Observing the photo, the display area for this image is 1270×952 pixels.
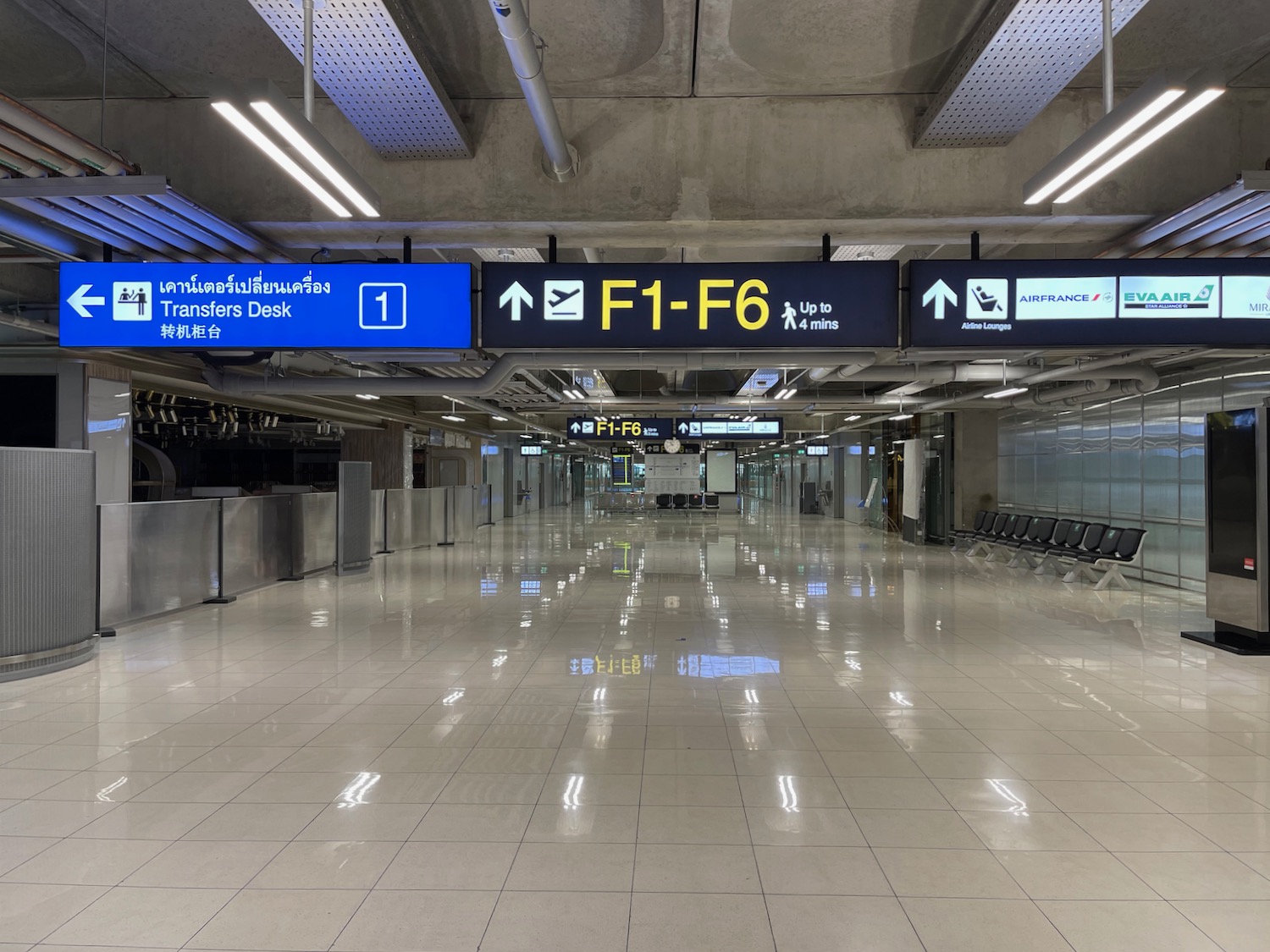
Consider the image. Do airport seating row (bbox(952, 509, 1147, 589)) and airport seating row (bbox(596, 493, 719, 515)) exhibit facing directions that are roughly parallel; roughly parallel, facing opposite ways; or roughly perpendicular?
roughly perpendicular

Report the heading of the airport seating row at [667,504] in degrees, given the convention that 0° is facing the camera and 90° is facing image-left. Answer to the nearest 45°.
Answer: approximately 0°

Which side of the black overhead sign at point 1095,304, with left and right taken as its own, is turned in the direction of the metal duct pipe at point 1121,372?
back

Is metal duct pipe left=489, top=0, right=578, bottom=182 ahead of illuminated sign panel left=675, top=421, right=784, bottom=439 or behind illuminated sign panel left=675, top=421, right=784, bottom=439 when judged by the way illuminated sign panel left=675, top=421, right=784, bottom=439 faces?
ahead

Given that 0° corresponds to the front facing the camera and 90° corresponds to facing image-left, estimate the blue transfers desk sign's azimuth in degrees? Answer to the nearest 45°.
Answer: approximately 0°

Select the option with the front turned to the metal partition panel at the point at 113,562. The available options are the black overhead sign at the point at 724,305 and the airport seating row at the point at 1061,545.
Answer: the airport seating row

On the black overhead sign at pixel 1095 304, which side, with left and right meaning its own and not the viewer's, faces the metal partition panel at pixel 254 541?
right

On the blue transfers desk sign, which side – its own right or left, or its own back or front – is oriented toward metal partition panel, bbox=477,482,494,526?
back

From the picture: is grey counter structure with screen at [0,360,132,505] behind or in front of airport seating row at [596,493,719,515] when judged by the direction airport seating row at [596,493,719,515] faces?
in front

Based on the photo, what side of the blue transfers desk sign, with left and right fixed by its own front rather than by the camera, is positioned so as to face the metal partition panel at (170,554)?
back

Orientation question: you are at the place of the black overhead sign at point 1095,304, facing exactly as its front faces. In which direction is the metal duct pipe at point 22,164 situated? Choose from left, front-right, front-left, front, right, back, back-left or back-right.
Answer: front-right

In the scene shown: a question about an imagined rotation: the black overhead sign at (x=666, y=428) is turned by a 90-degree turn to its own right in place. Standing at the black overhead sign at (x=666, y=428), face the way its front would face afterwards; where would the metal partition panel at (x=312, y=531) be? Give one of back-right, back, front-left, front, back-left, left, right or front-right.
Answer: front-left

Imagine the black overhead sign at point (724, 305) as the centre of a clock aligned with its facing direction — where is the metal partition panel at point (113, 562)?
The metal partition panel is roughly at 4 o'clock from the black overhead sign.
